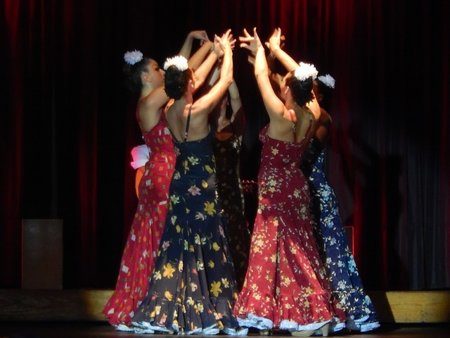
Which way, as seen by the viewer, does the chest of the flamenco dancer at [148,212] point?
to the viewer's right

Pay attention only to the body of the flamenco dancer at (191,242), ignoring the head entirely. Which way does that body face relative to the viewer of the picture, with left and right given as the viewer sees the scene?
facing away from the viewer and to the right of the viewer

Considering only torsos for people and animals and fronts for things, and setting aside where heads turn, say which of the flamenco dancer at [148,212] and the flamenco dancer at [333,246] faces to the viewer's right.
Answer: the flamenco dancer at [148,212]

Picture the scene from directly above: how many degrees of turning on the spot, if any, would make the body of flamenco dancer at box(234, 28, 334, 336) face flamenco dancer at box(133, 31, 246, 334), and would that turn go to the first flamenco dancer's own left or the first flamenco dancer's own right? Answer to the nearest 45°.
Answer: approximately 45° to the first flamenco dancer's own left

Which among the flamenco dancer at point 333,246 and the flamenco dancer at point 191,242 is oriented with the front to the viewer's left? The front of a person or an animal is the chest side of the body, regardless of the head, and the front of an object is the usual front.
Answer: the flamenco dancer at point 333,246

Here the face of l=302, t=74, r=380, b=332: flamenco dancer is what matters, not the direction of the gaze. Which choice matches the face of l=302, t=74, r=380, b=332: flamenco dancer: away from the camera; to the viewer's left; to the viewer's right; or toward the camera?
to the viewer's left

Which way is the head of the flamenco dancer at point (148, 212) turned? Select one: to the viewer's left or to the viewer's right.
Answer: to the viewer's right

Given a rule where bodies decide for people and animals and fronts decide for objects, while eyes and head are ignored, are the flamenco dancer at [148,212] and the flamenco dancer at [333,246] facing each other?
yes

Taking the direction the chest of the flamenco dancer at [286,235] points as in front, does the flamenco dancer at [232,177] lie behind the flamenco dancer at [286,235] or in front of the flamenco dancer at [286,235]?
in front

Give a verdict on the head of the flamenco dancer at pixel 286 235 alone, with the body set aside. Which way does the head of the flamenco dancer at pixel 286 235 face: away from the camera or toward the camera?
away from the camera

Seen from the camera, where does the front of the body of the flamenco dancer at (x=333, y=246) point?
to the viewer's left
